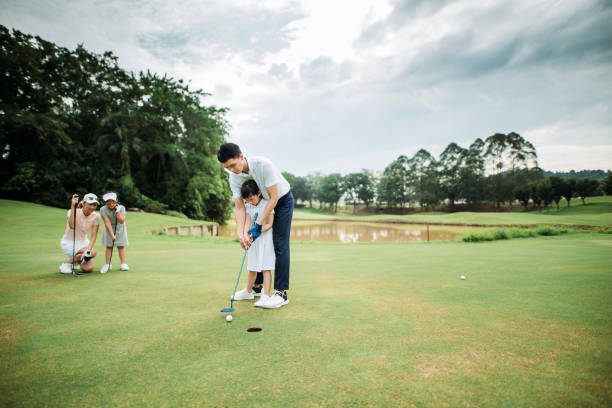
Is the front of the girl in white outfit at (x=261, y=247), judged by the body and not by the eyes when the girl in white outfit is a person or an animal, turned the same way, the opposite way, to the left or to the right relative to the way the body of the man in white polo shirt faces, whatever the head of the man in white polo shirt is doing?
the same way

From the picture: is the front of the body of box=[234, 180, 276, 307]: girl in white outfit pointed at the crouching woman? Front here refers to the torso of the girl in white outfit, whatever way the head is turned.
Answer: no

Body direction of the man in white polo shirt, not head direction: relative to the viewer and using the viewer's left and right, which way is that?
facing the viewer and to the left of the viewer

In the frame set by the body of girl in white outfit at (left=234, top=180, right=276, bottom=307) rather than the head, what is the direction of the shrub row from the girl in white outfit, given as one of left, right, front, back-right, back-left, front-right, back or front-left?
back

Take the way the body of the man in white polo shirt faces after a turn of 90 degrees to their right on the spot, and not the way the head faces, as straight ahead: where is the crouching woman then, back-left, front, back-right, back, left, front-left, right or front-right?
front

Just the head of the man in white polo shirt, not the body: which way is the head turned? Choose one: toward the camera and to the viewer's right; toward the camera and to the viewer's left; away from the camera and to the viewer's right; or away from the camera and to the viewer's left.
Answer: toward the camera and to the viewer's left

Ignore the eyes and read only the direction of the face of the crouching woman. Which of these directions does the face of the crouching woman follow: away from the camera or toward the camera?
toward the camera

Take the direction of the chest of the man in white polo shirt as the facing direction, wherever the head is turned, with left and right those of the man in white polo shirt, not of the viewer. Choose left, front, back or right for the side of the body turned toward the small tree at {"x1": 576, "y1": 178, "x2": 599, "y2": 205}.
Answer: back

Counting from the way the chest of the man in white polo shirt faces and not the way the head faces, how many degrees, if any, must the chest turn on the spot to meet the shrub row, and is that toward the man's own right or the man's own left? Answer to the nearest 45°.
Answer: approximately 180°

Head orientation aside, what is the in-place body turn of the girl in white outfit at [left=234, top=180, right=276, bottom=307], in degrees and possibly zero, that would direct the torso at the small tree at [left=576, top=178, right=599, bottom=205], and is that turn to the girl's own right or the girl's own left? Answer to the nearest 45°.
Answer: approximately 180°

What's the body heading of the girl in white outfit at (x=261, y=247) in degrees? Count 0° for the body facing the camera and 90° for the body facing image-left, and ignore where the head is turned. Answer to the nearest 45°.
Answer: approximately 45°
